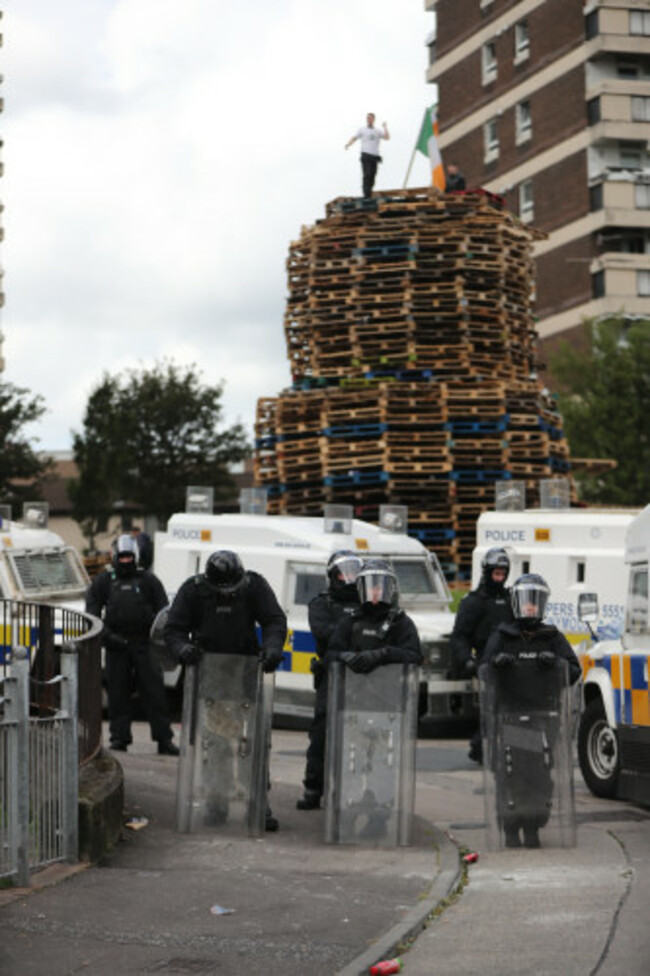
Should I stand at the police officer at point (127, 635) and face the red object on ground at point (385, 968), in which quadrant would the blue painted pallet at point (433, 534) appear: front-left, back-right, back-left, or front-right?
back-left

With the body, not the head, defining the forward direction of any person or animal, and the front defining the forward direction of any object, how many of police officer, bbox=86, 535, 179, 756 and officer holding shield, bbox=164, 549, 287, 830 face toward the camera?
2

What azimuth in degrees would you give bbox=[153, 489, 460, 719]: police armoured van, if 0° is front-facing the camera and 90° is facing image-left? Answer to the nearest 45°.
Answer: approximately 315°

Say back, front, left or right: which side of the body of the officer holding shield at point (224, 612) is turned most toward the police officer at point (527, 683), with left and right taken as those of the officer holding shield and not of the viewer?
left

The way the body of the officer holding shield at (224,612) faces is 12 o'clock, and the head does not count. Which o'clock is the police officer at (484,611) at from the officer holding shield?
The police officer is roughly at 7 o'clock from the officer holding shield.

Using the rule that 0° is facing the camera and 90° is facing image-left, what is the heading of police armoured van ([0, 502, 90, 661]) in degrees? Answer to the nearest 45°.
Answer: approximately 315°

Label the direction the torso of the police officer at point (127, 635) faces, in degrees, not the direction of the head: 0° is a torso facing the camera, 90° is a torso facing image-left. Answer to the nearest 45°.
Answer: approximately 0°

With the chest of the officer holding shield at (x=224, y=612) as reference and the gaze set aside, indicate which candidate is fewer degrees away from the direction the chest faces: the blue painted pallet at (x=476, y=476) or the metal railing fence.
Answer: the metal railing fence

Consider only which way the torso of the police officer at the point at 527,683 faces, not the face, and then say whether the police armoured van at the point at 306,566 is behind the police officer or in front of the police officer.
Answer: behind

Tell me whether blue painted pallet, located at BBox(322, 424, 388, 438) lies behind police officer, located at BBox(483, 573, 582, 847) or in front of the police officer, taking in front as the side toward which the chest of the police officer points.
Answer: behind
